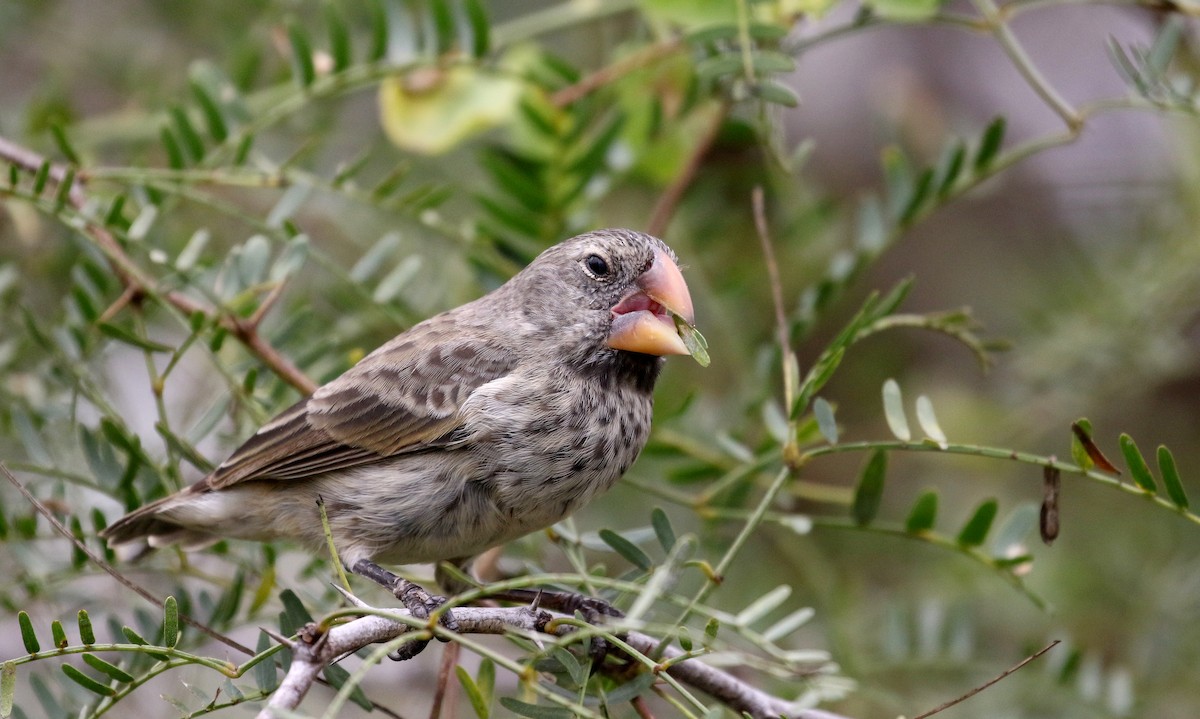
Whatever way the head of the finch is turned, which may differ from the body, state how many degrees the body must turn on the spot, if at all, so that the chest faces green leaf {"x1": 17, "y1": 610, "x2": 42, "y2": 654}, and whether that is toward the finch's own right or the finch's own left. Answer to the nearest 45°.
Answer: approximately 135° to the finch's own right

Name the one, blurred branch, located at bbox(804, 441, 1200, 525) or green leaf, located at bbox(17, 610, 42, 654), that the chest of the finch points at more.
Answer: the blurred branch

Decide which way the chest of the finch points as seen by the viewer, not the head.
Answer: to the viewer's right

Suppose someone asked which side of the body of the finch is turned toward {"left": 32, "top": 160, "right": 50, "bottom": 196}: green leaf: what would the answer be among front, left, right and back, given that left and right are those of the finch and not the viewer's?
back

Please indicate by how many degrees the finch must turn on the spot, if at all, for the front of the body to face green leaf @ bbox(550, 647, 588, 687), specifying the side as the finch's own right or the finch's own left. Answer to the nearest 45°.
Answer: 0° — it already faces it

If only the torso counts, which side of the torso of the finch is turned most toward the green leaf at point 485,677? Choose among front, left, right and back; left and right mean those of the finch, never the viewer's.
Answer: right

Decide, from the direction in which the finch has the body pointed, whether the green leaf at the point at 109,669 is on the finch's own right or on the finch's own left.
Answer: on the finch's own right

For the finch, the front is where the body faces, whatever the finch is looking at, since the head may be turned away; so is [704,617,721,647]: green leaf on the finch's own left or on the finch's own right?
on the finch's own left
